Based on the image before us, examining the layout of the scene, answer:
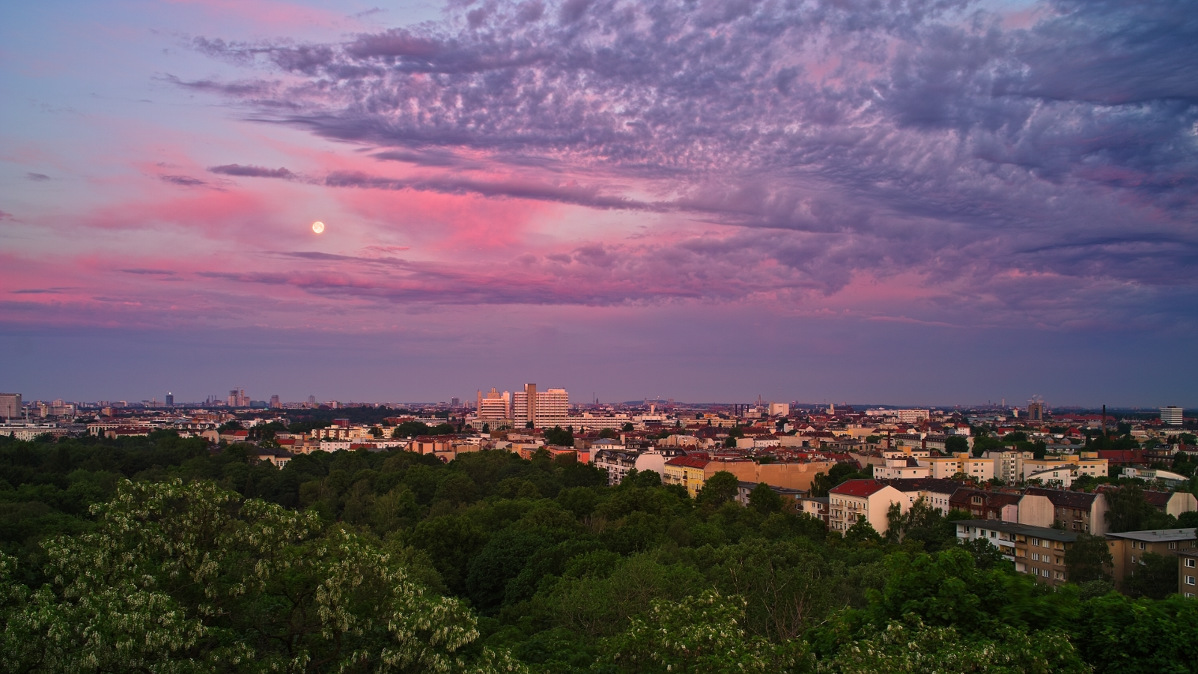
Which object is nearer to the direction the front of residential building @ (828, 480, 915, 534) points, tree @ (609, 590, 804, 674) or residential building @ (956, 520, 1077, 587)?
the tree

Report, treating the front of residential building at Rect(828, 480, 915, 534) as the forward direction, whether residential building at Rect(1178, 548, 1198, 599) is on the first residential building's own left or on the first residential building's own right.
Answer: on the first residential building's own left

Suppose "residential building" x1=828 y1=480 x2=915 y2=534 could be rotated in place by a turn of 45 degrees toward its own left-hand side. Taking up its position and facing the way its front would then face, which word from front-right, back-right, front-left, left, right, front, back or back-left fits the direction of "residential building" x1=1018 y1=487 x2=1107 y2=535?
left

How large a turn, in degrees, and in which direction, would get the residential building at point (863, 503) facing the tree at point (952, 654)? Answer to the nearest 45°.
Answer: approximately 45° to its left

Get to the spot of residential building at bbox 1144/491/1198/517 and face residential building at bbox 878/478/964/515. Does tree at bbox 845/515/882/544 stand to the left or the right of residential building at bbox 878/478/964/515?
left

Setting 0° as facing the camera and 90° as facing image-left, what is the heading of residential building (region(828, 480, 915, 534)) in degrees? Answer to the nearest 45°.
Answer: approximately 45°

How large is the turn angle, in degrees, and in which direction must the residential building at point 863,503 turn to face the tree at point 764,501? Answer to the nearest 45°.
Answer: approximately 45° to its right

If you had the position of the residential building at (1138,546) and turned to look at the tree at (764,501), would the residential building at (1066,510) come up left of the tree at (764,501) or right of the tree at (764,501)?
right

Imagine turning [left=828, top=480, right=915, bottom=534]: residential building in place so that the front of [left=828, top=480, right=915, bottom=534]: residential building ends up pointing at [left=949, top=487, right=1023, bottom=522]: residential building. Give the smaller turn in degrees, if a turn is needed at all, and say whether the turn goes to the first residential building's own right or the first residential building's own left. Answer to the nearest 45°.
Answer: approximately 135° to the first residential building's own left

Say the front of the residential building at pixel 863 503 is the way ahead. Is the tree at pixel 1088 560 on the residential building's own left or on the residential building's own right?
on the residential building's own left
